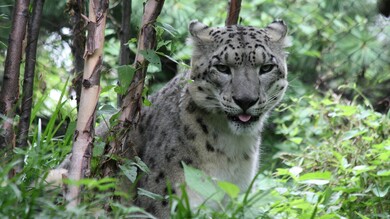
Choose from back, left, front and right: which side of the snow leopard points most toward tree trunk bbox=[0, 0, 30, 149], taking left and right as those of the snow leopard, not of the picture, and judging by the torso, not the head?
right

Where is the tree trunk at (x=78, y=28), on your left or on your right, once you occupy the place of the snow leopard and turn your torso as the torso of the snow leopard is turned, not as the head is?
on your right

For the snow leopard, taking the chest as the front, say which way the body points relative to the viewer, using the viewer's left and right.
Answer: facing the viewer and to the right of the viewer

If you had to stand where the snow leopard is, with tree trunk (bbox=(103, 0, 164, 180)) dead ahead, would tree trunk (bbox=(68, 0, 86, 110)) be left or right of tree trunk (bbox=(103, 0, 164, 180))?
right

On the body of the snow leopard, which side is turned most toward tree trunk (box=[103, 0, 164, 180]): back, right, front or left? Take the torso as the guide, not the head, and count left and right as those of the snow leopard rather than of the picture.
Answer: right

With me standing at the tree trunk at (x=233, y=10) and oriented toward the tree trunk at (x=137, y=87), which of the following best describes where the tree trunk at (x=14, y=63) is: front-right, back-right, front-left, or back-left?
front-right

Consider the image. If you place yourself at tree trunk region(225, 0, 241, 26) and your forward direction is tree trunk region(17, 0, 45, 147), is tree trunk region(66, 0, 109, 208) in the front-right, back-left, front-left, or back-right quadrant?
front-left
